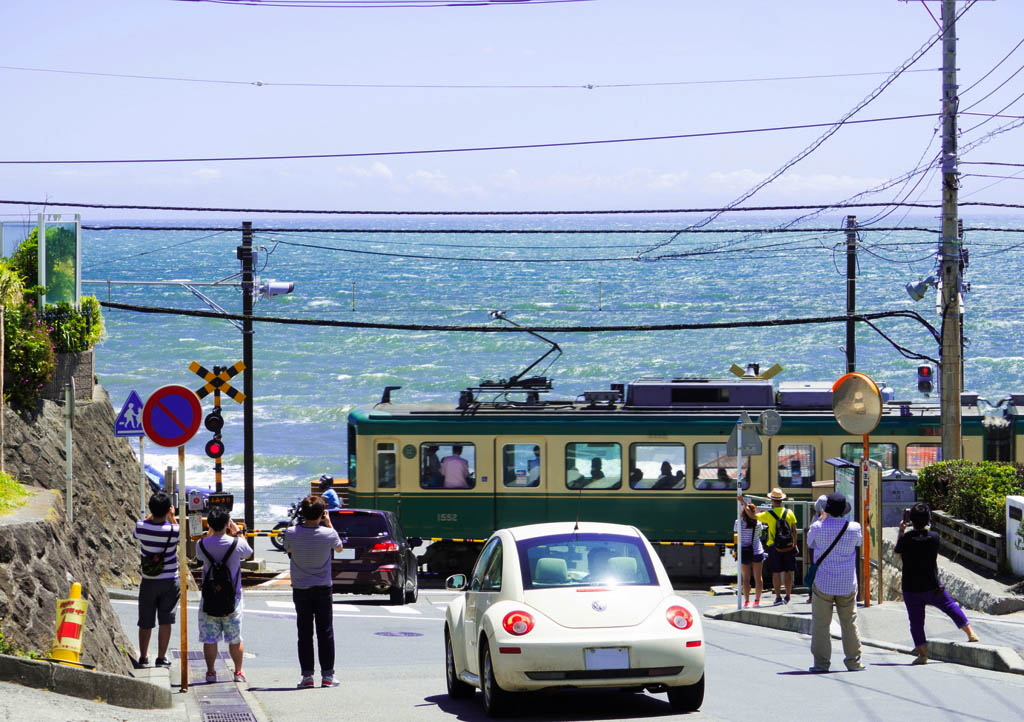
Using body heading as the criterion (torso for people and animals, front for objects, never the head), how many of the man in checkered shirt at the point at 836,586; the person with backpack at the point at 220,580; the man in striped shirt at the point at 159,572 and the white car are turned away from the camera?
4

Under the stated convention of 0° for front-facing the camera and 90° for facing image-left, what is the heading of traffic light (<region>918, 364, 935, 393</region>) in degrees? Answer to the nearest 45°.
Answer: approximately 0°

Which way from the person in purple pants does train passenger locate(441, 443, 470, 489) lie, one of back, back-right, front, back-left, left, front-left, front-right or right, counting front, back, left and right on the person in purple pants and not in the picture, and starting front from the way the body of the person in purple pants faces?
front-left

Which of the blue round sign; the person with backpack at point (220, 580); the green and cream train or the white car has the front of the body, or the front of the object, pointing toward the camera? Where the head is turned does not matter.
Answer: the blue round sign

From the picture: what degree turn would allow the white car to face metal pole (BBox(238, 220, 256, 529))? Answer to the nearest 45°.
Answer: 0° — it already faces it

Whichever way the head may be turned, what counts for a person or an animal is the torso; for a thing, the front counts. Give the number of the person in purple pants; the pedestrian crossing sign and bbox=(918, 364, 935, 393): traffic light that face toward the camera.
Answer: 2

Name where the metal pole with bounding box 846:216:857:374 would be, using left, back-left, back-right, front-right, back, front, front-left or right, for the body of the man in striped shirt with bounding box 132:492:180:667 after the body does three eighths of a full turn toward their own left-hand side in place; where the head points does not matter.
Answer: back

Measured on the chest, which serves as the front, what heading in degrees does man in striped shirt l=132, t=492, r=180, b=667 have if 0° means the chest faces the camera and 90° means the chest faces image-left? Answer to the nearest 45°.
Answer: approximately 180°

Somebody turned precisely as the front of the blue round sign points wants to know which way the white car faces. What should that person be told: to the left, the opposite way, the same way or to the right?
the opposite way

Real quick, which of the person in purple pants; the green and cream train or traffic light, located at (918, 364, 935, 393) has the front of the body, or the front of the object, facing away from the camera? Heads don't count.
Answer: the person in purple pants

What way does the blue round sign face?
toward the camera

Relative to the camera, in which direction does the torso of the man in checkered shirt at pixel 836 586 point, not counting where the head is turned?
away from the camera

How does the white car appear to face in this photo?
away from the camera

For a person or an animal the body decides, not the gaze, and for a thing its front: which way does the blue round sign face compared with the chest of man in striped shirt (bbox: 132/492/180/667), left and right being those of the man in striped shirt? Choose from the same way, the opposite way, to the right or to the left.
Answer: the opposite way

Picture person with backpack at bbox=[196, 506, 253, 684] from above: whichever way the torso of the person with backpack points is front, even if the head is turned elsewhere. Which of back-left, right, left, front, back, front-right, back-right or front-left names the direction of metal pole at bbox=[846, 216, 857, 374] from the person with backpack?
front-right
